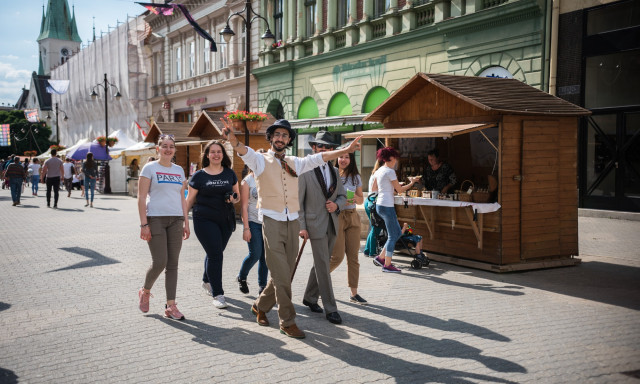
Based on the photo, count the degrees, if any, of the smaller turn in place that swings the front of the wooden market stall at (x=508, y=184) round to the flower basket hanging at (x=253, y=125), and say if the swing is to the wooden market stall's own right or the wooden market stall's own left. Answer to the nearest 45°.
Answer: approximately 90° to the wooden market stall's own right

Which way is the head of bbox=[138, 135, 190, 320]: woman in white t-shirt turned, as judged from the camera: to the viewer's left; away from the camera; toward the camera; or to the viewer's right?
toward the camera

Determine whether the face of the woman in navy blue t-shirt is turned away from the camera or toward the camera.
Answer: toward the camera

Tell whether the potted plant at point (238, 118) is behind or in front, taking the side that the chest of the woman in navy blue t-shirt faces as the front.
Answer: behind

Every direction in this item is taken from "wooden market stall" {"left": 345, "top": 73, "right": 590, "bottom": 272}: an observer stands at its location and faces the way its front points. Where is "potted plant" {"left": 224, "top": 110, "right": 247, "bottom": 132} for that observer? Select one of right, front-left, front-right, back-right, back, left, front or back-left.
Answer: right

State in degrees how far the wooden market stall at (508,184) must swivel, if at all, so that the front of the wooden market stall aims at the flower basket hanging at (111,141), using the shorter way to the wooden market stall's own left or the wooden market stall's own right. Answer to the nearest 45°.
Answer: approximately 90° to the wooden market stall's own right

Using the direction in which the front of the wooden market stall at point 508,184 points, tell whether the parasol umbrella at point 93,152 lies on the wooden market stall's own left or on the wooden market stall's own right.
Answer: on the wooden market stall's own right

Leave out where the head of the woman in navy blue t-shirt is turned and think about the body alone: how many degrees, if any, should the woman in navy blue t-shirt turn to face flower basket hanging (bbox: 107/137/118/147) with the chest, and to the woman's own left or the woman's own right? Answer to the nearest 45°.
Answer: approximately 180°

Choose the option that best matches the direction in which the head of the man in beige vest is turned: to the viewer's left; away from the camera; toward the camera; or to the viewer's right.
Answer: toward the camera

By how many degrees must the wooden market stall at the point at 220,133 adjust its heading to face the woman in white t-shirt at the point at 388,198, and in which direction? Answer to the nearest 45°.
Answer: approximately 45° to its left

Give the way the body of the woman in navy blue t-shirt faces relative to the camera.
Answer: toward the camera

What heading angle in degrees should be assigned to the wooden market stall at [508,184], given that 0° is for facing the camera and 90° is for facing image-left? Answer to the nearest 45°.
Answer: approximately 45°

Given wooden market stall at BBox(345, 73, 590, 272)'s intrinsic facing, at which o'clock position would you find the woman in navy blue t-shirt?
The woman in navy blue t-shirt is roughly at 12 o'clock from the wooden market stall.

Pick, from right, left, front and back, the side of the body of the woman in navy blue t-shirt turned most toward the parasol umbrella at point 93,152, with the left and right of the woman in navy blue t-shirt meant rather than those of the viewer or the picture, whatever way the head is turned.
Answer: back

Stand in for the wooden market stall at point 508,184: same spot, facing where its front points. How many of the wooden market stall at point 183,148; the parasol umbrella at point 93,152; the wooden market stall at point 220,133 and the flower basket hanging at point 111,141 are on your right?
4

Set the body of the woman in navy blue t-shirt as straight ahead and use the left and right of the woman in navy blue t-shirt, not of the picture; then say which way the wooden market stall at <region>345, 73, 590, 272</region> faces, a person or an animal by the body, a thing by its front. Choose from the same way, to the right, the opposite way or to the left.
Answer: to the right
